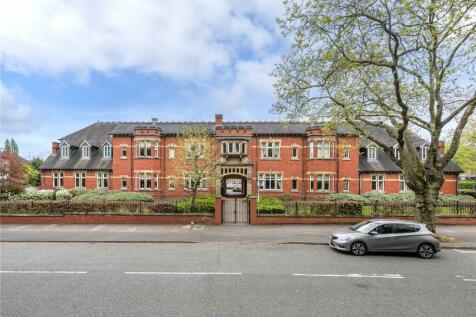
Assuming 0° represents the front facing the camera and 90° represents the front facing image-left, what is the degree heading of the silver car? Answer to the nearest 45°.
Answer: approximately 90°

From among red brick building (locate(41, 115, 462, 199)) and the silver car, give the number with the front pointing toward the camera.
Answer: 1

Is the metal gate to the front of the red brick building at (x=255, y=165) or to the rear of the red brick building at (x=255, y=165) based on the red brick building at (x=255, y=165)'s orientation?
to the front

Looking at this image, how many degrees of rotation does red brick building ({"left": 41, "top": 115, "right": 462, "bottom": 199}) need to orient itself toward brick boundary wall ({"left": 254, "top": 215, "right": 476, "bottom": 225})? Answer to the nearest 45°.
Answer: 0° — it already faces it

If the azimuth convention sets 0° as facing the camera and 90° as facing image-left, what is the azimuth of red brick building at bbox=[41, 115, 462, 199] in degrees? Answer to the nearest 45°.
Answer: approximately 0°
